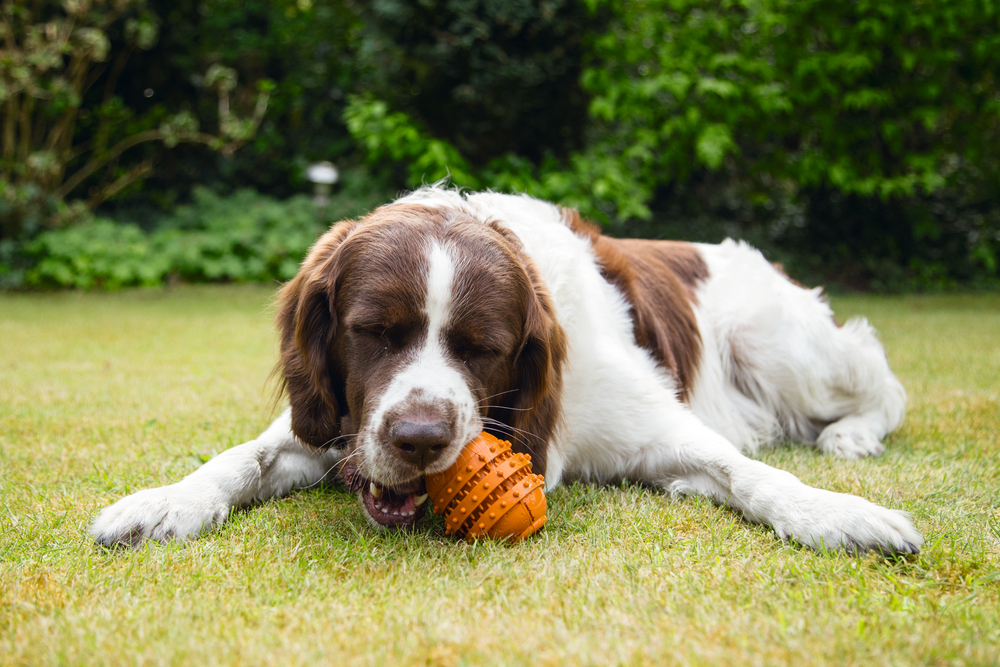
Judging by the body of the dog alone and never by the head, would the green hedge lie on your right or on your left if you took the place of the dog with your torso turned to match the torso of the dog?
on your right

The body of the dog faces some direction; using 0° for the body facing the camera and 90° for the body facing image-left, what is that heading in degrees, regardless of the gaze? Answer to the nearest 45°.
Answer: approximately 45°
